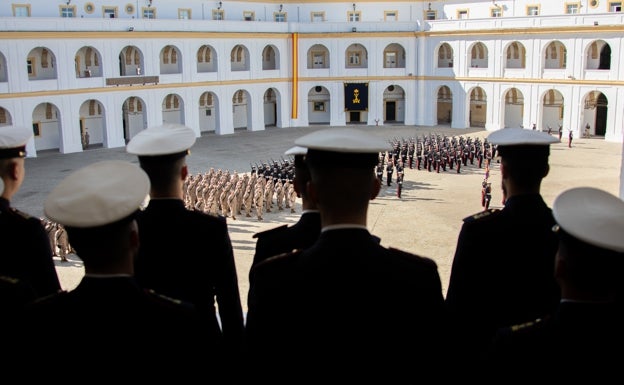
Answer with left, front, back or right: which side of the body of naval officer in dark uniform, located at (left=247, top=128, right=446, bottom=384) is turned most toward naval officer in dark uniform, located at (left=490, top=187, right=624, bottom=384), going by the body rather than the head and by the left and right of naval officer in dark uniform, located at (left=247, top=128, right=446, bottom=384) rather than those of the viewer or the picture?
right

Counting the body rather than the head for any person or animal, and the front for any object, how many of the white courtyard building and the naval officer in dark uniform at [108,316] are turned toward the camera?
1

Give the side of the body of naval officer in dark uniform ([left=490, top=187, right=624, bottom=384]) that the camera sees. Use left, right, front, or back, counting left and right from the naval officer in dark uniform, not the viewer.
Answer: back

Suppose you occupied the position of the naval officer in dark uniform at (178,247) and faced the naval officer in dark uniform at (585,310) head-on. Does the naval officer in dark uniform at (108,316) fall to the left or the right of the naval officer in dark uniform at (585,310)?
right

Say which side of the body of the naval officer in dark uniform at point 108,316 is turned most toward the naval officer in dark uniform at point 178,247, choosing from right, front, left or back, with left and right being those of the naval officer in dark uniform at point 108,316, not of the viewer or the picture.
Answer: front

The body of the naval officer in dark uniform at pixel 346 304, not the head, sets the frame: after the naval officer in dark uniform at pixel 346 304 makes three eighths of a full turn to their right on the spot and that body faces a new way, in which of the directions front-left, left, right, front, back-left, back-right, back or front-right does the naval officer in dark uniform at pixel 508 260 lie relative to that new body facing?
left

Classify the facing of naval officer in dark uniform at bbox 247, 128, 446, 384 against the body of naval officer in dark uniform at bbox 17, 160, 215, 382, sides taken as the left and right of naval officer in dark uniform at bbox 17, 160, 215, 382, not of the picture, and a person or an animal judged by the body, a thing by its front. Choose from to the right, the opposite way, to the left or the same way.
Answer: the same way

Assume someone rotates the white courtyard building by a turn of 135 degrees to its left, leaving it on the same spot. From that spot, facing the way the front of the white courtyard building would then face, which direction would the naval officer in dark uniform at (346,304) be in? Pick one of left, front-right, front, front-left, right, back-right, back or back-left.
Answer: back-right

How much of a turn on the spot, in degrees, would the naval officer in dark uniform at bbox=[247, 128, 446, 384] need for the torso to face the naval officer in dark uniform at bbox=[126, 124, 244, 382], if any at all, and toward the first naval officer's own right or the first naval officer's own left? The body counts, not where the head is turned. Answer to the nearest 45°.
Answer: approximately 45° to the first naval officer's own left

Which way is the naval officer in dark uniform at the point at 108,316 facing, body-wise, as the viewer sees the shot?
away from the camera

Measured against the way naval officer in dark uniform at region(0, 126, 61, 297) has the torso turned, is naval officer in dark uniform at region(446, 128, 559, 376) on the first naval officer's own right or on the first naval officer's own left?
on the first naval officer's own right

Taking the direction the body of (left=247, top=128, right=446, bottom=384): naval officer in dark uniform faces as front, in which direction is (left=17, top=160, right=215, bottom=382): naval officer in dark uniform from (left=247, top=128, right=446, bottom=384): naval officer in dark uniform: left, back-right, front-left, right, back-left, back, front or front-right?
left

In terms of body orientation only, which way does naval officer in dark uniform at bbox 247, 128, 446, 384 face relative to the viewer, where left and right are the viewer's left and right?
facing away from the viewer

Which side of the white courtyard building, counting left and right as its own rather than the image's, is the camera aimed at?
front

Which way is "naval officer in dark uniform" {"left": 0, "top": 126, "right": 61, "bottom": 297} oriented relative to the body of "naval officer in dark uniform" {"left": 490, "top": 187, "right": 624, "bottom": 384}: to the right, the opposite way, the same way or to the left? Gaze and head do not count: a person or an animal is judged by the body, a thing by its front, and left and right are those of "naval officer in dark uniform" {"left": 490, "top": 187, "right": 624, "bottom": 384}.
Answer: the same way

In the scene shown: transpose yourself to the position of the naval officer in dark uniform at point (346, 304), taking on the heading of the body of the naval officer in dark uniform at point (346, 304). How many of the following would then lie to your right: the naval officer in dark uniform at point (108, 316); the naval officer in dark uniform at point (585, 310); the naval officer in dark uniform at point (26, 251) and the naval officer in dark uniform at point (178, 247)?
1

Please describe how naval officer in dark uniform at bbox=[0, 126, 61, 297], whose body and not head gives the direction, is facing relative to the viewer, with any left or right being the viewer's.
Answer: facing away from the viewer and to the right of the viewer

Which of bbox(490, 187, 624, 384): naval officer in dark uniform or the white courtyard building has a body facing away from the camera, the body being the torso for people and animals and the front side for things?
the naval officer in dark uniform

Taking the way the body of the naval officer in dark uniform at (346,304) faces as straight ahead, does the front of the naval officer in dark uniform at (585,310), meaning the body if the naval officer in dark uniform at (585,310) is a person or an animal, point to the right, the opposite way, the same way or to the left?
the same way

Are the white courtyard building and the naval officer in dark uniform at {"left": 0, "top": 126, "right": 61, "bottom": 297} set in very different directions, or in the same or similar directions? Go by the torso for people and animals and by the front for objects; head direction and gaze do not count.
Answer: very different directions
